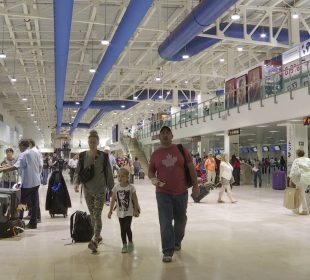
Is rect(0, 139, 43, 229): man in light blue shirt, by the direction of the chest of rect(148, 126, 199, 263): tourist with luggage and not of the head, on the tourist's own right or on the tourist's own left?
on the tourist's own right

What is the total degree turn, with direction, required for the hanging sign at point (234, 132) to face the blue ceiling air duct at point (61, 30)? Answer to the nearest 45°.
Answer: approximately 45° to its right

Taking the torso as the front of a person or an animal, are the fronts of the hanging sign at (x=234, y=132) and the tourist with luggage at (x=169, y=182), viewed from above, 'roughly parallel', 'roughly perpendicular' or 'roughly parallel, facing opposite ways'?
roughly parallel

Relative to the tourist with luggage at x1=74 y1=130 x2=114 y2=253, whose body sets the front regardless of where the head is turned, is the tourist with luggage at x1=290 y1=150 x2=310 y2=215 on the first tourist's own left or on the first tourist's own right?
on the first tourist's own left

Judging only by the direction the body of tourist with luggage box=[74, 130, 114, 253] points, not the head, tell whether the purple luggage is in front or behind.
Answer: behind

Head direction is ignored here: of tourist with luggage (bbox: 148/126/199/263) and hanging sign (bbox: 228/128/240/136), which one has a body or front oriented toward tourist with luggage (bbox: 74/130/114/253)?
the hanging sign

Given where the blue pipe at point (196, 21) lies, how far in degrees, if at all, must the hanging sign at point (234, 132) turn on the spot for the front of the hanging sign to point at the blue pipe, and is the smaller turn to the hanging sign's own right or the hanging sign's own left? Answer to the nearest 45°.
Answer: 0° — it already faces it

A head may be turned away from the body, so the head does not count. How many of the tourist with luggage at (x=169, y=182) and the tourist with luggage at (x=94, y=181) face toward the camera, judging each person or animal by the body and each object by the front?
2

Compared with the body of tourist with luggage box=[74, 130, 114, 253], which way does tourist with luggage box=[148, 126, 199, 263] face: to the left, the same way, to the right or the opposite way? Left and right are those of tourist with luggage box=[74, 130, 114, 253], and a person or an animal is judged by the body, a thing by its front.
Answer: the same way

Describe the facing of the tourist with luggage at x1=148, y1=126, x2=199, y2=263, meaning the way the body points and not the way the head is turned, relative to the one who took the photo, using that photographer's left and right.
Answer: facing the viewer

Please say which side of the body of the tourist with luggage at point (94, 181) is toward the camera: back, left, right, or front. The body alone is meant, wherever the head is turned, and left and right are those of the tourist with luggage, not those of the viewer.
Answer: front

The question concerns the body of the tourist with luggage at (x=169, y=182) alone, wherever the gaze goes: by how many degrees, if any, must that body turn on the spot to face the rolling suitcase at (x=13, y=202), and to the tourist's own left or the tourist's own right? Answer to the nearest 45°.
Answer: approximately 135° to the tourist's own right

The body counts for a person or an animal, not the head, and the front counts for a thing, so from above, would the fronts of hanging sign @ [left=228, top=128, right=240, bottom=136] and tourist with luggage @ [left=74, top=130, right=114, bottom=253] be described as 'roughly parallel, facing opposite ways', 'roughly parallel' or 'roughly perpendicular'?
roughly parallel

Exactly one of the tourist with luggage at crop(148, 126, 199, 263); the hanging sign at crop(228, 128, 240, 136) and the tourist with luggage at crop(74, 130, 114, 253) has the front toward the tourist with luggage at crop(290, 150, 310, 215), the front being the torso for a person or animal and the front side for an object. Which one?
the hanging sign
